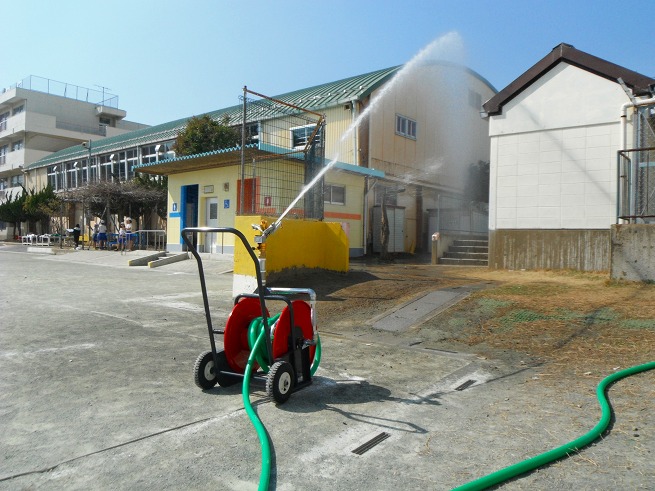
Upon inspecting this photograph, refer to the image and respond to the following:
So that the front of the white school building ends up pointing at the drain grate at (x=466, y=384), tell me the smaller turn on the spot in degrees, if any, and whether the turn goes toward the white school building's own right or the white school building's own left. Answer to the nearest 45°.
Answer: approximately 45° to the white school building's own left
